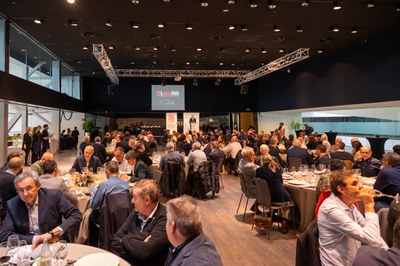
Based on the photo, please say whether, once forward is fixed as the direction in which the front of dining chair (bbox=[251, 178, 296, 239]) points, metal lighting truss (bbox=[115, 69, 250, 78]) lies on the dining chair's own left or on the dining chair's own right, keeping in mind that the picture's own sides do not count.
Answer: on the dining chair's own left

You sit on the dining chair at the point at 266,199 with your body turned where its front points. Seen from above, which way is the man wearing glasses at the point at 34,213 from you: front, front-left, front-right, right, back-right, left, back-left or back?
back

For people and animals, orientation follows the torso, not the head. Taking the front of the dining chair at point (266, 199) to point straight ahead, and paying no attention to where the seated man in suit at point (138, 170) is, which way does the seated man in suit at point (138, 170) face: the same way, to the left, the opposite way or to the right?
the opposite way

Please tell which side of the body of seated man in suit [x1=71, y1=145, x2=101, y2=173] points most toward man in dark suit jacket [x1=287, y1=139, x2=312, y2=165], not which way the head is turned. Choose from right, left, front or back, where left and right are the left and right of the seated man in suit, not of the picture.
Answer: left

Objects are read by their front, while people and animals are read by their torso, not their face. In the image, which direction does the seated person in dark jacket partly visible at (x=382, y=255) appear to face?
away from the camera

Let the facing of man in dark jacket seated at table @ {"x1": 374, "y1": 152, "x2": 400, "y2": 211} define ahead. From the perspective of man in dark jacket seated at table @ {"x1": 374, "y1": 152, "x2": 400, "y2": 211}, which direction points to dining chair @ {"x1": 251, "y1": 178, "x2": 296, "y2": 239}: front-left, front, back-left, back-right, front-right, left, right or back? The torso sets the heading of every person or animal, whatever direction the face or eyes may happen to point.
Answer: front-left

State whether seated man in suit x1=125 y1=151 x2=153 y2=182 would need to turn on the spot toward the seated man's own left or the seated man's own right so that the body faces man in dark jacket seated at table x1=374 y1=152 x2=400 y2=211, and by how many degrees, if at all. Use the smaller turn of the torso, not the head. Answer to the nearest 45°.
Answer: approximately 135° to the seated man's own left
